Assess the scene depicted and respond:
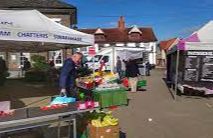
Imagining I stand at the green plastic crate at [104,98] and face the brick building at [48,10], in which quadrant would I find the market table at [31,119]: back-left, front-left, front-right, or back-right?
back-left

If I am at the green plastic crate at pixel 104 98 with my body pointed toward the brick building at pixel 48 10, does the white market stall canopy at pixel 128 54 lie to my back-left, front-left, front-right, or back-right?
front-right

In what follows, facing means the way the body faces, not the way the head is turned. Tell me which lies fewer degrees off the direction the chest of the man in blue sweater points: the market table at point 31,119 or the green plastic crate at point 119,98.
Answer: the green plastic crate

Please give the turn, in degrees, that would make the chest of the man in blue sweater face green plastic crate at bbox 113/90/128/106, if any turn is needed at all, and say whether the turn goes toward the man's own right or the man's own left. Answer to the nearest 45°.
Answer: approximately 45° to the man's own left

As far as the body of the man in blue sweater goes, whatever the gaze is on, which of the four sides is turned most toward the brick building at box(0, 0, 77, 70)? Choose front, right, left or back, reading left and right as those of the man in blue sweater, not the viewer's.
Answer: left

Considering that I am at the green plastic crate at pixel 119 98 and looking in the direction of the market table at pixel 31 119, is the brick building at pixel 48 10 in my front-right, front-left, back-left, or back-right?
back-right

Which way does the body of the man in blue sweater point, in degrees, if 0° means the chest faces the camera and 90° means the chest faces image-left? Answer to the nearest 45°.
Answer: approximately 270°

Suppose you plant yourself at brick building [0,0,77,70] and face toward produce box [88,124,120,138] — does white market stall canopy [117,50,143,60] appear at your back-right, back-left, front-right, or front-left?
front-left
